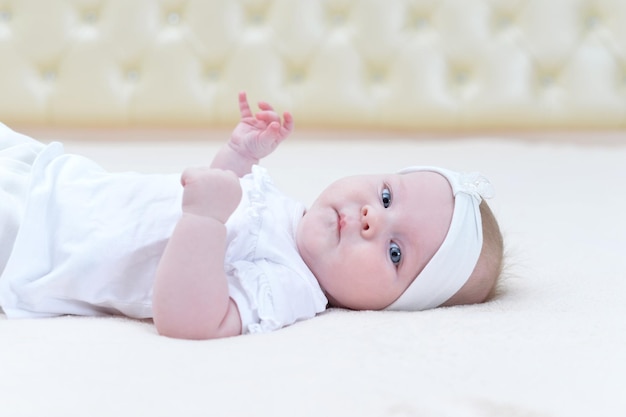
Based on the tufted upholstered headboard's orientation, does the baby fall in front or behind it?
in front

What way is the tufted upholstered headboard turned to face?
toward the camera
